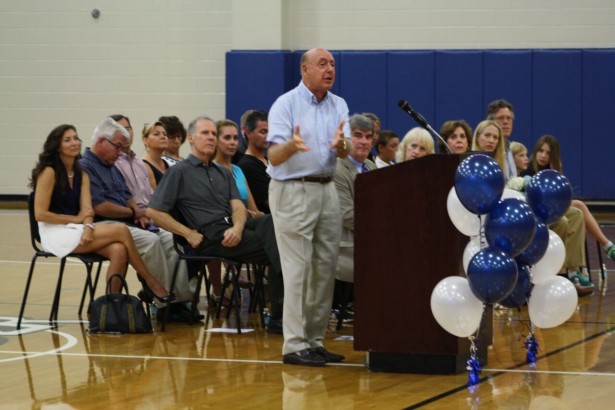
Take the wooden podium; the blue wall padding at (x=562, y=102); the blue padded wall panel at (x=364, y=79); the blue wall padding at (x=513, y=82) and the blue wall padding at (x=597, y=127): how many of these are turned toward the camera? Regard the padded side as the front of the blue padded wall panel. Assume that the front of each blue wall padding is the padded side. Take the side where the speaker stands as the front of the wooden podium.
4

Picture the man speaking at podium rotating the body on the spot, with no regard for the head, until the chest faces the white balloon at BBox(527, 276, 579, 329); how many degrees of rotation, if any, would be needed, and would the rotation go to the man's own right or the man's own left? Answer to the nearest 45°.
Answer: approximately 45° to the man's own left

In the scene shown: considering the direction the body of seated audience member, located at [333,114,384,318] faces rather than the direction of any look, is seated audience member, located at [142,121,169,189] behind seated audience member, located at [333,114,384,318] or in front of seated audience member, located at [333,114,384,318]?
behind

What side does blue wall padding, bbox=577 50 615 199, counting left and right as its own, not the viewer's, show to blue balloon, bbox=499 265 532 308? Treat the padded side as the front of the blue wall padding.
front

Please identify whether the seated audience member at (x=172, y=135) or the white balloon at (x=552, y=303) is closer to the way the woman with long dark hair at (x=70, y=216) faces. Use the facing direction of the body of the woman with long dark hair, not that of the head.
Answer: the white balloon

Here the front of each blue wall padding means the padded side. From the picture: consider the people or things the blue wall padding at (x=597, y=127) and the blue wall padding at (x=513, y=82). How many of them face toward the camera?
2

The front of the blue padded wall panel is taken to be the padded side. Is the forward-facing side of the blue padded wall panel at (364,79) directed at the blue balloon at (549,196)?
yes

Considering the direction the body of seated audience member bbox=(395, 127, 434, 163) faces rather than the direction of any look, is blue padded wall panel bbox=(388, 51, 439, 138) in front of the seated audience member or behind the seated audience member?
behind

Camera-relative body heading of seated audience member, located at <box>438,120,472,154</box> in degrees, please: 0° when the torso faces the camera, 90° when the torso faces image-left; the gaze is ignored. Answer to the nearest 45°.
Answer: approximately 315°
